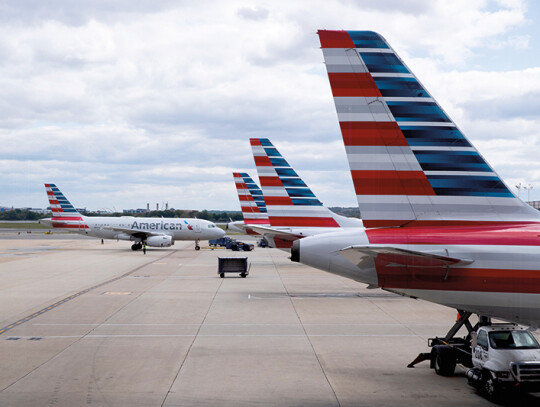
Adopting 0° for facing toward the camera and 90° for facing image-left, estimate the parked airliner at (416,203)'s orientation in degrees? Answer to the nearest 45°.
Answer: approximately 270°

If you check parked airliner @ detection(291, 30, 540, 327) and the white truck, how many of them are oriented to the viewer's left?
0
